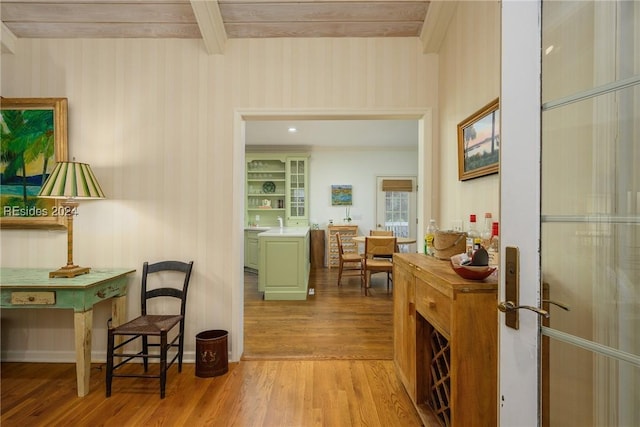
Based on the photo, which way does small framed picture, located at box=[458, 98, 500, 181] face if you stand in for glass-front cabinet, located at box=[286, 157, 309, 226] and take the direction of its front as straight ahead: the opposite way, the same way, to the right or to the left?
to the right

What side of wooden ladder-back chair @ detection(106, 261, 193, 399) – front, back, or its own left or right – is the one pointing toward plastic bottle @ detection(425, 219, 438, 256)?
left

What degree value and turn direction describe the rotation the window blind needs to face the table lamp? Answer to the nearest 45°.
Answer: approximately 45° to its right

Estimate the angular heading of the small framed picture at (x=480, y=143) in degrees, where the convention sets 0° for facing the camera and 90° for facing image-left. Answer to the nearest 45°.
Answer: approximately 45°

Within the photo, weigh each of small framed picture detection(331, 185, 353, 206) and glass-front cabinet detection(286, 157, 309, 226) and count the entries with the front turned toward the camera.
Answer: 2

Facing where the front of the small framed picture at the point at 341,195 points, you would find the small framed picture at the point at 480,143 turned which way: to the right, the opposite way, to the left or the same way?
to the right

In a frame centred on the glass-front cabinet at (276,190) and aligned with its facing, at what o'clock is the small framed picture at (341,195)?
The small framed picture is roughly at 9 o'clock from the glass-front cabinet.

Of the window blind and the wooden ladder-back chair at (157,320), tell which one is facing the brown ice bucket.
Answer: the window blind

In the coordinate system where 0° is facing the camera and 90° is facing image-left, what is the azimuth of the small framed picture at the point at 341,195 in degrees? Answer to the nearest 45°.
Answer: approximately 0°

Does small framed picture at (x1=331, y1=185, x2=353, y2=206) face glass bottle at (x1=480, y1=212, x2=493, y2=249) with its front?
yes

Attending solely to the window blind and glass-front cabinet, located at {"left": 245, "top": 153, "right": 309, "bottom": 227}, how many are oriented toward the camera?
2

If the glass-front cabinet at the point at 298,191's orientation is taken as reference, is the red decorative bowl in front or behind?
in front

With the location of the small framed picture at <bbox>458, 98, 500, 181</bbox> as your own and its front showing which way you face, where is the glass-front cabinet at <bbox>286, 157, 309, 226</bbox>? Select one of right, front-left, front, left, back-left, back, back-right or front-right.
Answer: right

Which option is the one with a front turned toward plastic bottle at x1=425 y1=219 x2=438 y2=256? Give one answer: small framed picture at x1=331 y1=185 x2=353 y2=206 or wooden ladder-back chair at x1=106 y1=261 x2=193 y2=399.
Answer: the small framed picture

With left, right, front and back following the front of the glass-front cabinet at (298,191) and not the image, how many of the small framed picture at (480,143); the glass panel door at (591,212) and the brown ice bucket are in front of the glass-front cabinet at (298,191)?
3

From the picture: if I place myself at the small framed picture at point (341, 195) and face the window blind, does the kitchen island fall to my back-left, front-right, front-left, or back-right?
back-right

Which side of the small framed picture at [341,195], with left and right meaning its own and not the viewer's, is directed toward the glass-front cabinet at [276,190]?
right

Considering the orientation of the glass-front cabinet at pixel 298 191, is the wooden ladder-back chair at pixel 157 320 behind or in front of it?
in front
